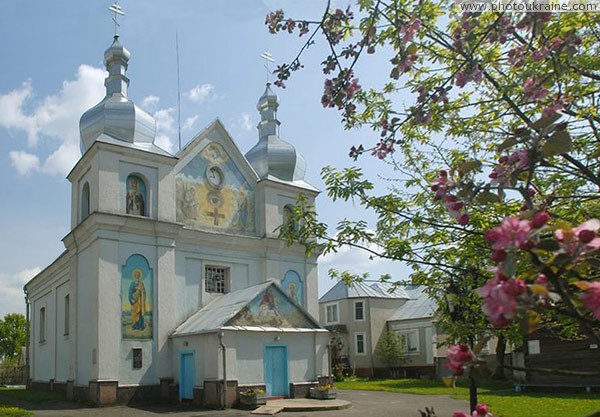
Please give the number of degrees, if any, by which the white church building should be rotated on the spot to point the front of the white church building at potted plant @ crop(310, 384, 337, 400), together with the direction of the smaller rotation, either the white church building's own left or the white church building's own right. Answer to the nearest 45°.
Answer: approximately 45° to the white church building's own left

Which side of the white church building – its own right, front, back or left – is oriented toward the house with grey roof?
left

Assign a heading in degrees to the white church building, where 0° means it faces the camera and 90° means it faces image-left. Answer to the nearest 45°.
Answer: approximately 315°

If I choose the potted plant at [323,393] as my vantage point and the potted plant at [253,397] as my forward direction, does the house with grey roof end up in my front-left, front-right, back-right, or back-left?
back-right

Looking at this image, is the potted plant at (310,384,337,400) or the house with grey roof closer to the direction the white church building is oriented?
the potted plant
